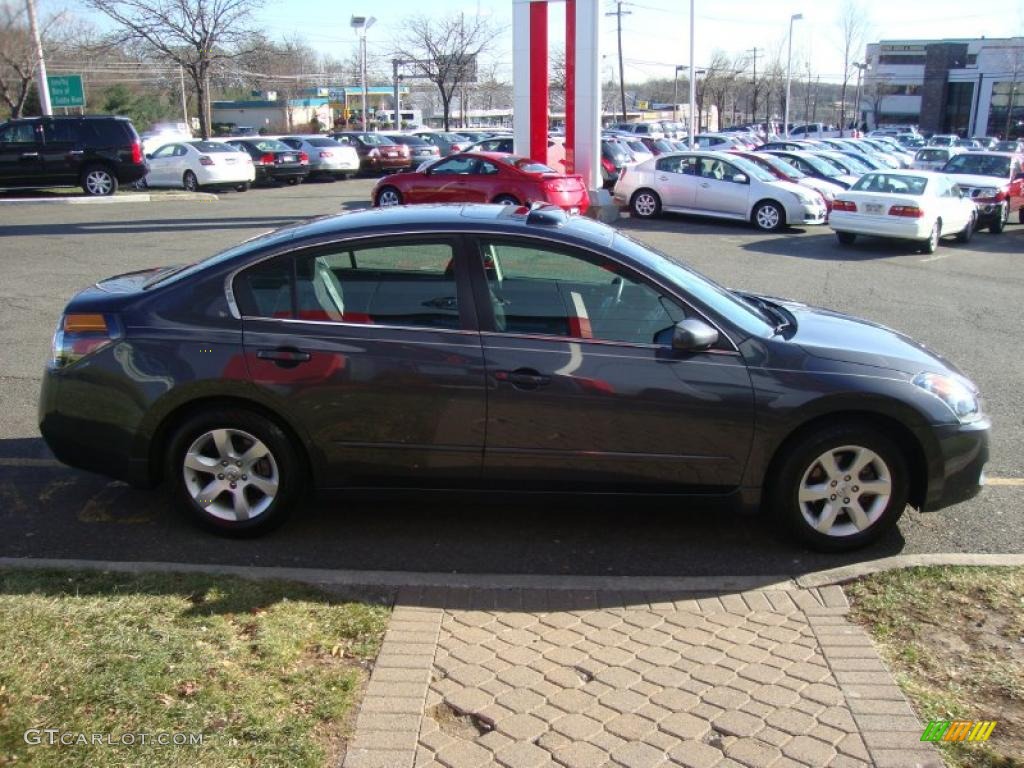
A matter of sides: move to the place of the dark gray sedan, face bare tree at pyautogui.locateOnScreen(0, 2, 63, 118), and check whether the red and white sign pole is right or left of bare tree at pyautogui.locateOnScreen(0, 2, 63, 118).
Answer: right

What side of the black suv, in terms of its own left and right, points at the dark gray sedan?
left

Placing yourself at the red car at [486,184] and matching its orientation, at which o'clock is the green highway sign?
The green highway sign is roughly at 12 o'clock from the red car.

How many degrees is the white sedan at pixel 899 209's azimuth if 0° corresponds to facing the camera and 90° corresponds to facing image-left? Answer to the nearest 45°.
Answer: approximately 225°

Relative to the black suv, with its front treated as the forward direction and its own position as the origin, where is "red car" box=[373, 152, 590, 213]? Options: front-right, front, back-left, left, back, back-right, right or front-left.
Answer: back-left

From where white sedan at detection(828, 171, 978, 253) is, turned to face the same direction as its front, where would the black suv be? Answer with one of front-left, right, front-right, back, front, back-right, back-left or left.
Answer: back-left

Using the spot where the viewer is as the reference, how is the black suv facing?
facing to the left of the viewer

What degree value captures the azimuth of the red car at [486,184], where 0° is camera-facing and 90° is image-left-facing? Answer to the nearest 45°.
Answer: approximately 135°

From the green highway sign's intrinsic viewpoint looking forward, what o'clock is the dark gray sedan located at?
The dark gray sedan is roughly at 12 o'clock from the green highway sign.

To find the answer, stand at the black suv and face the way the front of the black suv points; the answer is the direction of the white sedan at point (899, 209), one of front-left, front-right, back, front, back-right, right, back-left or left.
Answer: back-left

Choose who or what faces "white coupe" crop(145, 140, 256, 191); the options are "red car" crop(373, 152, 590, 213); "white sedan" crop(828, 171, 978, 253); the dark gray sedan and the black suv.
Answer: the red car

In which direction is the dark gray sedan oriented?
to the viewer's right

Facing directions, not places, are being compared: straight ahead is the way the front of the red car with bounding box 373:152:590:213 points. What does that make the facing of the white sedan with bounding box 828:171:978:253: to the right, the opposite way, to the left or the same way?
to the right

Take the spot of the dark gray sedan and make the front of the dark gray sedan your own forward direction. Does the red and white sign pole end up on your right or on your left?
on your left

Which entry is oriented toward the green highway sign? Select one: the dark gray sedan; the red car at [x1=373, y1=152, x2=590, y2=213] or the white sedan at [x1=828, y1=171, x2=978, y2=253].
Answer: the red car

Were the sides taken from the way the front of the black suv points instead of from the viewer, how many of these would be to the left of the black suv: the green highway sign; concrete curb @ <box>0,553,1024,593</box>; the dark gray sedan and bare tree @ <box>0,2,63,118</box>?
2

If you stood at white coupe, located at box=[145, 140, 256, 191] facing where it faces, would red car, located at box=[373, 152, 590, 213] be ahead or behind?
behind
